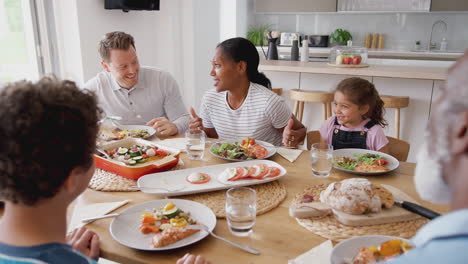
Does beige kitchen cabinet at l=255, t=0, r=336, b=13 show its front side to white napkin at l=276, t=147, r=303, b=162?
yes

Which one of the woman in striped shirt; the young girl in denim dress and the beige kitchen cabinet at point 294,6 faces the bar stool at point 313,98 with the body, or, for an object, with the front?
the beige kitchen cabinet

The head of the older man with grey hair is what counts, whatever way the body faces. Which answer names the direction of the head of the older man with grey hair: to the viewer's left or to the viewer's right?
to the viewer's left

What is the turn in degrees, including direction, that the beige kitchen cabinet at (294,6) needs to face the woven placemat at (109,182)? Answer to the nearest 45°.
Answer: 0° — it already faces it

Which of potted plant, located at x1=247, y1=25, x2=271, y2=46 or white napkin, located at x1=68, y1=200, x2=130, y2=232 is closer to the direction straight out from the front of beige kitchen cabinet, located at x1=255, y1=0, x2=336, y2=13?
the white napkin

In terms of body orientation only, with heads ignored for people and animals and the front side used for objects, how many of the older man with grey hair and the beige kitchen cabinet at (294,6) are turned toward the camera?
1

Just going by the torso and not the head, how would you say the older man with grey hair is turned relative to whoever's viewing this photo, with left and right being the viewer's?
facing away from the viewer and to the left of the viewer

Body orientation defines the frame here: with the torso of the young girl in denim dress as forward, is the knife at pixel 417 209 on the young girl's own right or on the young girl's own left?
on the young girl's own left

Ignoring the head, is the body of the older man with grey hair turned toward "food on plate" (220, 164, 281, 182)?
yes

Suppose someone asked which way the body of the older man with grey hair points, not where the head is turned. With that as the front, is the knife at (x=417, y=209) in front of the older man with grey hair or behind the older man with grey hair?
in front

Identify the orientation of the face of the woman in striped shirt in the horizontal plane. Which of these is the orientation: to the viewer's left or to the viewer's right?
to the viewer's left

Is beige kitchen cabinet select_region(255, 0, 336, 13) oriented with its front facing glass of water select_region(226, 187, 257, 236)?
yes

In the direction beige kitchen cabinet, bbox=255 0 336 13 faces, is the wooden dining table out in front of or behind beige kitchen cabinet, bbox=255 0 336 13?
in front

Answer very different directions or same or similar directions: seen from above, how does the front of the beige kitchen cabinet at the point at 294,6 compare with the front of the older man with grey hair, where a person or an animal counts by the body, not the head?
very different directions
